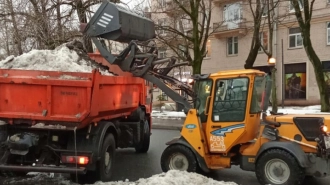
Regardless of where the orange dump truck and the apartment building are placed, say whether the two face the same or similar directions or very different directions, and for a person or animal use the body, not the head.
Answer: very different directions

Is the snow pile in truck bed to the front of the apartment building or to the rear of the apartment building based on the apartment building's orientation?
to the front

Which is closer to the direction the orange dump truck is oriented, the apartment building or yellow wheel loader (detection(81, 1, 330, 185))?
the apartment building

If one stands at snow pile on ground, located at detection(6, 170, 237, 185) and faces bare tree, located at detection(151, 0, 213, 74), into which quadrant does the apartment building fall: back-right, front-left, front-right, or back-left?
front-right

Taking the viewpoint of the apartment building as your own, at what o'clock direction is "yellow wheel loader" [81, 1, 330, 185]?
The yellow wheel loader is roughly at 12 o'clock from the apartment building.

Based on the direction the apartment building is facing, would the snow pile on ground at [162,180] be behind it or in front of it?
in front

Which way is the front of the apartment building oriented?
toward the camera

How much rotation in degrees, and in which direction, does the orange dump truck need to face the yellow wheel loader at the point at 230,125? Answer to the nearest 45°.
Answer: approximately 45° to its right

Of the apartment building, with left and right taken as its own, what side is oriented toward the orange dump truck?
front

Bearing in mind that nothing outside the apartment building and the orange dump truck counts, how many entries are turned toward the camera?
1
